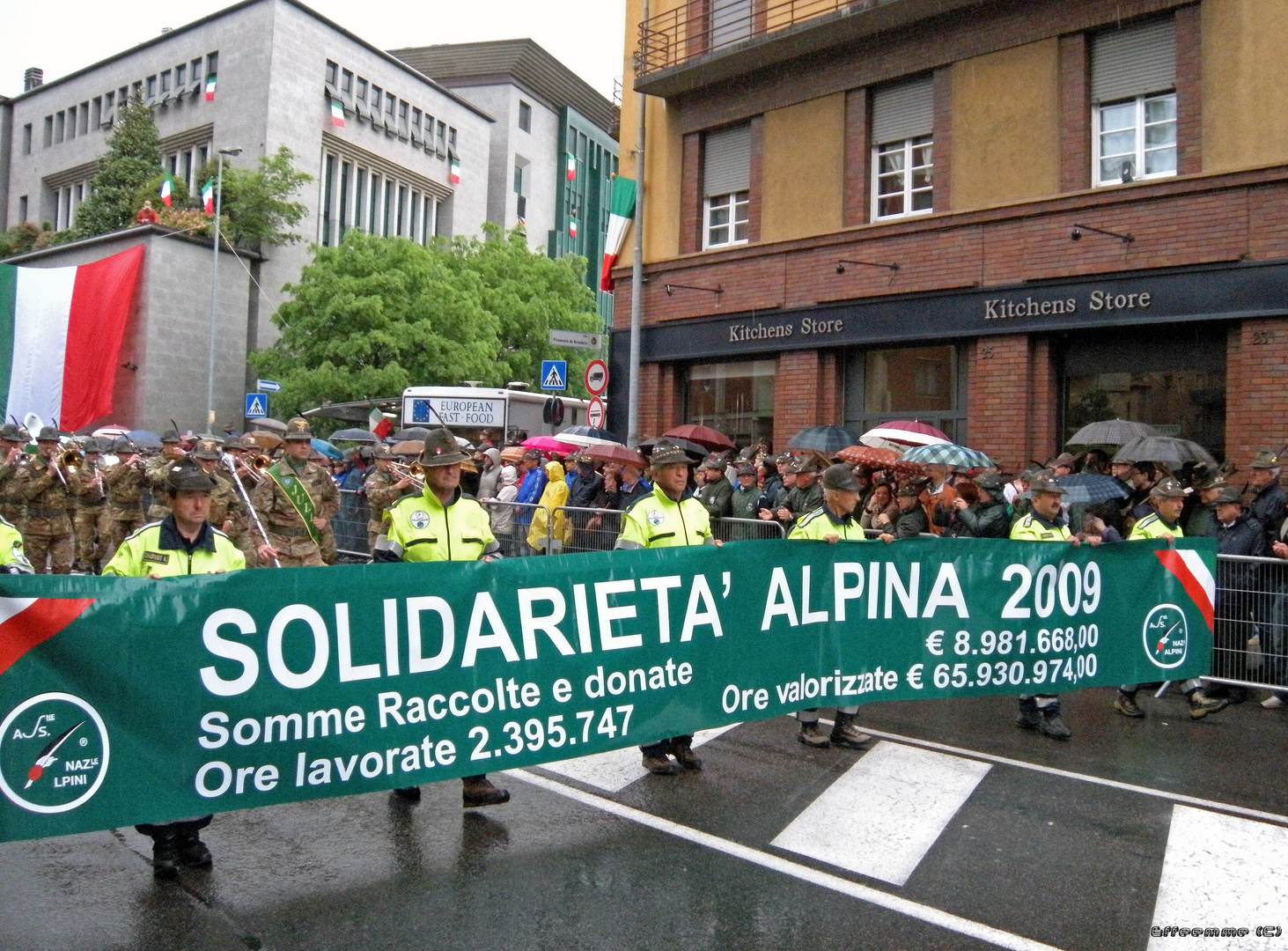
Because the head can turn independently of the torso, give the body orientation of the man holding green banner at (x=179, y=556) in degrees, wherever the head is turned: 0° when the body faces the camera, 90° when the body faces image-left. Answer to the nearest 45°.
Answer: approximately 315°

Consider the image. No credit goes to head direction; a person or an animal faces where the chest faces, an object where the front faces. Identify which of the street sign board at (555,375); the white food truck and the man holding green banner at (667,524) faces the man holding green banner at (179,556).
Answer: the street sign board

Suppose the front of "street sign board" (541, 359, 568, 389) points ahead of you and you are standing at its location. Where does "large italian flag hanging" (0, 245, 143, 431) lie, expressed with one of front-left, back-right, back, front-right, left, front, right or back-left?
back-right

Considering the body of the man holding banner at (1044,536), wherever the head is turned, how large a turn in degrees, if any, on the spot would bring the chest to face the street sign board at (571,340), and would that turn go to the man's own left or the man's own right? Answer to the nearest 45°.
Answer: approximately 180°

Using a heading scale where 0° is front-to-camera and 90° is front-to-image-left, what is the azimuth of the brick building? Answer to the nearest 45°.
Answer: approximately 45°

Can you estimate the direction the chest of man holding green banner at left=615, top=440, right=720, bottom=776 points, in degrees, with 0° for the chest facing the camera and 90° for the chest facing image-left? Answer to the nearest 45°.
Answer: approximately 315°

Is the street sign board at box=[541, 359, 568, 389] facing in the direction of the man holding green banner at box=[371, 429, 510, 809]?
yes

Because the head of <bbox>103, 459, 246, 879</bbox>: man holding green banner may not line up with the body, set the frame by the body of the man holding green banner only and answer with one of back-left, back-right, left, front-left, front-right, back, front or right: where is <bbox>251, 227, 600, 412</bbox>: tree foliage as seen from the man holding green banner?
back-left

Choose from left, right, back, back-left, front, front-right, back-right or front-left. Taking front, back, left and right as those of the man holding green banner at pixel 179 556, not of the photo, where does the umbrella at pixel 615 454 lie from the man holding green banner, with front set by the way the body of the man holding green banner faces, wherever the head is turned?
left

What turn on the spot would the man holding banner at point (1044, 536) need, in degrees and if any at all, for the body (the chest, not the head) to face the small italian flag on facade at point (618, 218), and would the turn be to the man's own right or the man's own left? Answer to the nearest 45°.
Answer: approximately 180°

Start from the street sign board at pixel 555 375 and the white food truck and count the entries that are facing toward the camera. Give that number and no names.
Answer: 1
